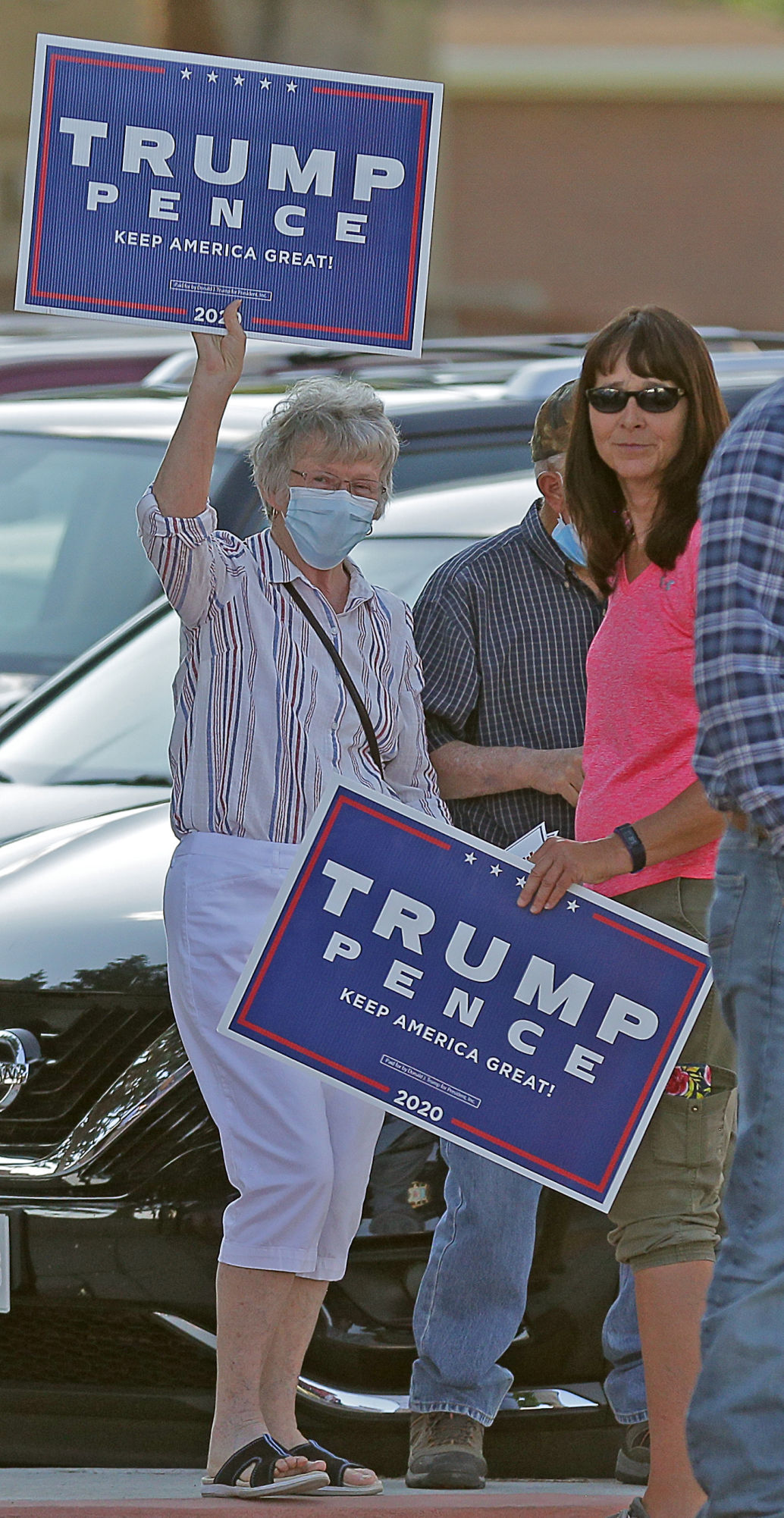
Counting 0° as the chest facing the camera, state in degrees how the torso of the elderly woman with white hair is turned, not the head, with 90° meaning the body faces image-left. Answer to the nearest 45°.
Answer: approximately 315°

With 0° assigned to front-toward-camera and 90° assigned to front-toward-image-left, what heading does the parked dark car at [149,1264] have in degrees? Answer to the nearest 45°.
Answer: approximately 45°

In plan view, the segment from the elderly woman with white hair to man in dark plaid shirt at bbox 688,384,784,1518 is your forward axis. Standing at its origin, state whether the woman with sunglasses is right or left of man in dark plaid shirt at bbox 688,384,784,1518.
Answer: left

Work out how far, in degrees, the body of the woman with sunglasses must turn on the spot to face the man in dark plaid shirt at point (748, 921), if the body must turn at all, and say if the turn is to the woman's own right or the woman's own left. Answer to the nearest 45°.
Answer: approximately 45° to the woman's own left

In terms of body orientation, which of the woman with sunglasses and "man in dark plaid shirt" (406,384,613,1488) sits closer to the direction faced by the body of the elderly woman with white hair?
the woman with sunglasses

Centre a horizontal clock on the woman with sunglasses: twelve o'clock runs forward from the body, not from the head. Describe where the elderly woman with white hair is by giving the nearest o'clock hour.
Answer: The elderly woman with white hair is roughly at 2 o'clock from the woman with sunglasses.
